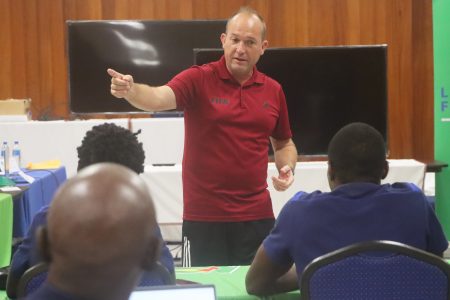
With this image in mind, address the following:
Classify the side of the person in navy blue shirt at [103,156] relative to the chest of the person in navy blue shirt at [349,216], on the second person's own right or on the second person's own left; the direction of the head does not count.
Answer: on the second person's own left

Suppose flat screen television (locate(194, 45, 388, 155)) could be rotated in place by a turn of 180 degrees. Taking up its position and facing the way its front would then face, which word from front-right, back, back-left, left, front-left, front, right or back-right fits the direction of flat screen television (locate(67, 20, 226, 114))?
front-left

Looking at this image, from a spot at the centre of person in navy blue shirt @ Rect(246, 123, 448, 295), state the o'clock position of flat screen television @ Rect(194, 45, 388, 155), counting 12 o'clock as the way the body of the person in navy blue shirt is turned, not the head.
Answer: The flat screen television is roughly at 12 o'clock from the person in navy blue shirt.

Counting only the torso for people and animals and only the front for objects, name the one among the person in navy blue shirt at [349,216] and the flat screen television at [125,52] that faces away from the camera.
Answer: the person in navy blue shirt

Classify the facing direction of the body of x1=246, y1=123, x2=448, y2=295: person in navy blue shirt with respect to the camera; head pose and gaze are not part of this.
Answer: away from the camera

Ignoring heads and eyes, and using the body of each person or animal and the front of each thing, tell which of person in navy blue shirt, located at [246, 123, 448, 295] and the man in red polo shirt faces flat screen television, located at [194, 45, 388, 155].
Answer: the person in navy blue shirt

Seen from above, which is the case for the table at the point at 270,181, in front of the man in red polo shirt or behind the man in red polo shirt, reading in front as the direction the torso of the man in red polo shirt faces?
behind

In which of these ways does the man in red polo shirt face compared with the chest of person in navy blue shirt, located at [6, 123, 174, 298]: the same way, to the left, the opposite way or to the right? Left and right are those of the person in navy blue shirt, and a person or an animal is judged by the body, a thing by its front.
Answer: the opposite way

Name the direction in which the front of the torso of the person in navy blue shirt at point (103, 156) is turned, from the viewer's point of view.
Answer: away from the camera

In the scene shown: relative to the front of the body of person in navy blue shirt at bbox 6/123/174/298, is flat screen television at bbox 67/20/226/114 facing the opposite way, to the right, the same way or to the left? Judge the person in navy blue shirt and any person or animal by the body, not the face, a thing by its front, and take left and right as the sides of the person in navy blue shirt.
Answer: the opposite way

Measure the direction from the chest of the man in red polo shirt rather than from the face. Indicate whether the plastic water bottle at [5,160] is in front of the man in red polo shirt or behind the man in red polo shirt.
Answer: behind
